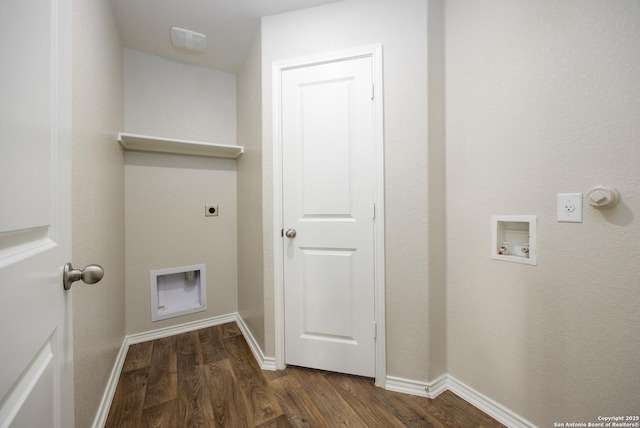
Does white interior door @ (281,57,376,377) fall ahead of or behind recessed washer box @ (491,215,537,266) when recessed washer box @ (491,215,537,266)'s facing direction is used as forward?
ahead

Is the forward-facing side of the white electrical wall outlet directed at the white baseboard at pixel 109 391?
yes

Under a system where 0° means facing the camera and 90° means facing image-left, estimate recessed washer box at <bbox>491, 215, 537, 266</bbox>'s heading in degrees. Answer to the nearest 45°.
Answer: approximately 45°

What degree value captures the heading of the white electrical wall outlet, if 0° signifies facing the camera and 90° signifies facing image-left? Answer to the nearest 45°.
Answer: approximately 45°

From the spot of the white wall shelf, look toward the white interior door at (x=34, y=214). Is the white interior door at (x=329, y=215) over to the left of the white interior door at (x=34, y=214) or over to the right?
left

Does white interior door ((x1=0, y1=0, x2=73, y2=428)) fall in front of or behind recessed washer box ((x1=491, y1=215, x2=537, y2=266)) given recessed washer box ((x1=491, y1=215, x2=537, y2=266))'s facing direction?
in front
